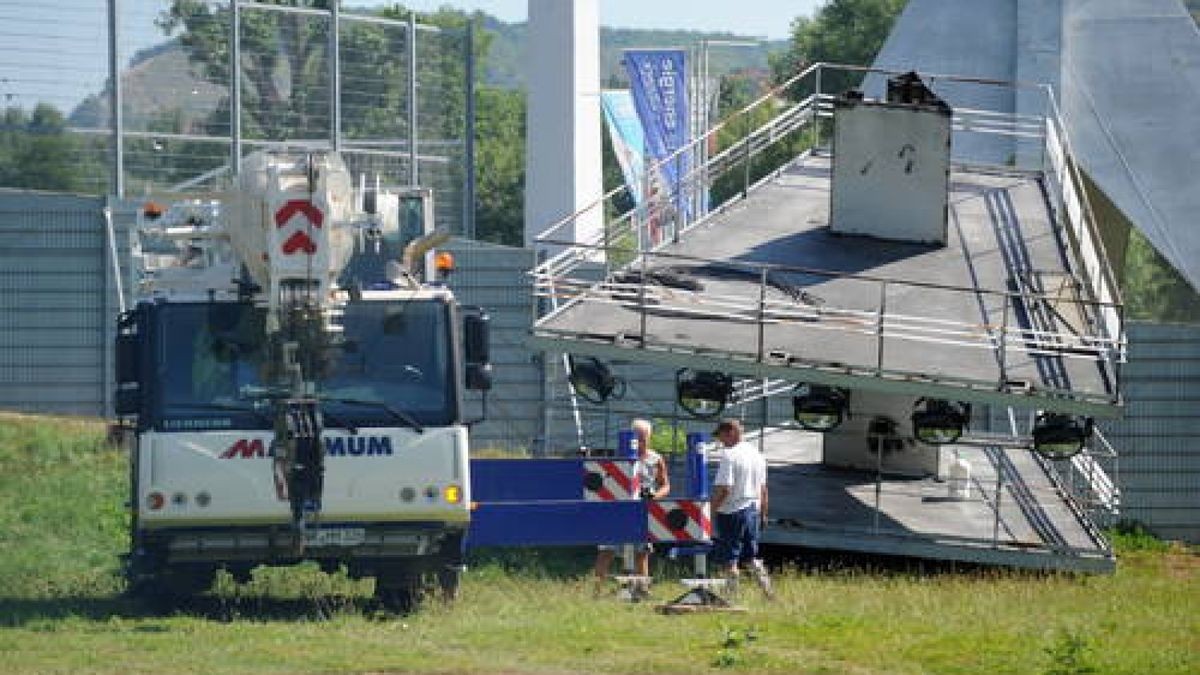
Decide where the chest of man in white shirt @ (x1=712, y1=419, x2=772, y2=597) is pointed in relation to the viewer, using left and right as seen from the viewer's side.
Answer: facing away from the viewer and to the left of the viewer

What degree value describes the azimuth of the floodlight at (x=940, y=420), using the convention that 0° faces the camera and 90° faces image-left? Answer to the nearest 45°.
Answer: approximately 0°

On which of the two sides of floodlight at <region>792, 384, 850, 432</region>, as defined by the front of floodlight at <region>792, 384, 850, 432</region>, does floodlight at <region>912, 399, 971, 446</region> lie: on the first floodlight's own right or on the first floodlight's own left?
on the first floodlight's own left

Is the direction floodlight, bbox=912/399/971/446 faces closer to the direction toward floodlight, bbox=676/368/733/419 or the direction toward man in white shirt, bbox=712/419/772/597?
the man in white shirt

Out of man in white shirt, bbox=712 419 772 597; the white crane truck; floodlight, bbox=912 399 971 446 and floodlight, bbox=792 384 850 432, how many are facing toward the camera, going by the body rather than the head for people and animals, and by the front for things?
3

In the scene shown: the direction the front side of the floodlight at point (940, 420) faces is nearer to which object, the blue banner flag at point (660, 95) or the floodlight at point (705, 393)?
the floodlight
